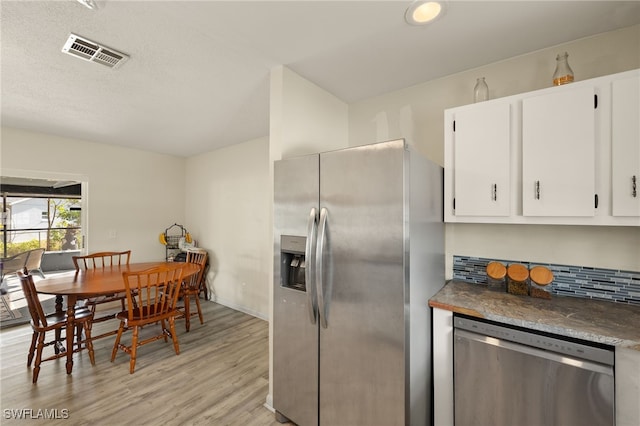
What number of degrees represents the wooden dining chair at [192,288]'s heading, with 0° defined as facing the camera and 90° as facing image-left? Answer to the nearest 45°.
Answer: approximately 45°

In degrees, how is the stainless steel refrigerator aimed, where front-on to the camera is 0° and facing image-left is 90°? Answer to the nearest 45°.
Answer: approximately 45°

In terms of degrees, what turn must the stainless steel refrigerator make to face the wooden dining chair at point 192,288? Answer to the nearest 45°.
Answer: approximately 90° to its right

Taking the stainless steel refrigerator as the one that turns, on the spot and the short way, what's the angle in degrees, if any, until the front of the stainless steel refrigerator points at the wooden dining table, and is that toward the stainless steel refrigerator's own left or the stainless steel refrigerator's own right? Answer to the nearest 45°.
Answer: approximately 45° to the stainless steel refrigerator's own right
